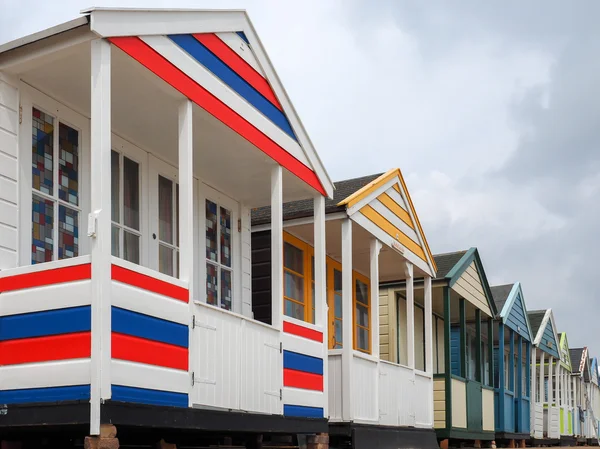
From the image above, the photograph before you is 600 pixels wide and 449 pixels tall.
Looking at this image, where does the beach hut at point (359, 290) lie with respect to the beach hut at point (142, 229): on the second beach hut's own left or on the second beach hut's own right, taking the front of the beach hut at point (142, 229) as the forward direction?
on the second beach hut's own left

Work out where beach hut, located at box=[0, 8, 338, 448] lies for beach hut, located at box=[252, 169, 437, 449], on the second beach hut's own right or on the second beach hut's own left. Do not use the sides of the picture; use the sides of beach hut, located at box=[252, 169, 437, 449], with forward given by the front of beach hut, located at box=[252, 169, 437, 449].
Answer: on the second beach hut's own right

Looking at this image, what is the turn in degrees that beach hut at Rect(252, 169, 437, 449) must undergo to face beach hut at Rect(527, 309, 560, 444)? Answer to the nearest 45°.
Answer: approximately 135° to its left

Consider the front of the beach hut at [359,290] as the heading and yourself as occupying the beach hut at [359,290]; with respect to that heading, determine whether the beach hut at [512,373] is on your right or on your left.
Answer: on your left
